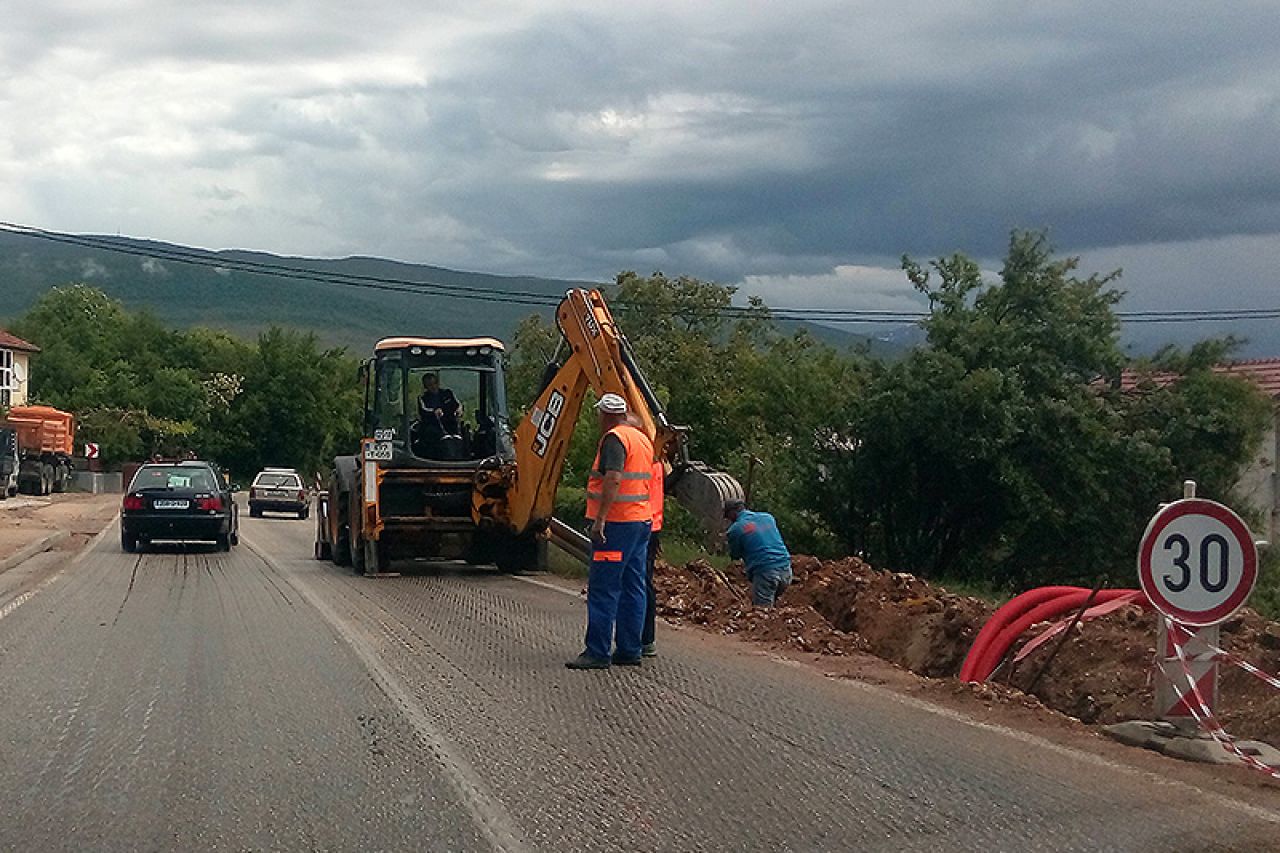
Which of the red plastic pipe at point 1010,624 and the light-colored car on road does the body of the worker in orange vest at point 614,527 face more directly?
the light-colored car on road

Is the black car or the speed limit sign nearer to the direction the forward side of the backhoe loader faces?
the black car

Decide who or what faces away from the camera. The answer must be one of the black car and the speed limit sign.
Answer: the black car

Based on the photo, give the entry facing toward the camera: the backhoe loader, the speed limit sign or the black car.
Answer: the speed limit sign

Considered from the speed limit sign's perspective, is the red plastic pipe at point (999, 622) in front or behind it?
behind

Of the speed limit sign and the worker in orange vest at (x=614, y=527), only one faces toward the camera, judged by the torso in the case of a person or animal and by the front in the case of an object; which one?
the speed limit sign

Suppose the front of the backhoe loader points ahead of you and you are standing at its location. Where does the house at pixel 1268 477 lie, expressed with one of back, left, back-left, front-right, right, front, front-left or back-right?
front-right

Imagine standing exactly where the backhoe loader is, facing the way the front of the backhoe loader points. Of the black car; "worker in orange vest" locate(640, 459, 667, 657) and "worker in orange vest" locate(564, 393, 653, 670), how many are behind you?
2

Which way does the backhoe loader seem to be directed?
away from the camera

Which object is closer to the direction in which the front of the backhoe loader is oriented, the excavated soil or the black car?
the black car

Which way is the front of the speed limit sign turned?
toward the camera

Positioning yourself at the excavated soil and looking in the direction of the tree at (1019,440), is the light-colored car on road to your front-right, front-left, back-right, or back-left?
front-left

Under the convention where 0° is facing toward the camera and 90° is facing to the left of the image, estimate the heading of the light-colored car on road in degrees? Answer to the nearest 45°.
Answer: approximately 180°

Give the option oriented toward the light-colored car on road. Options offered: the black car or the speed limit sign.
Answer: the black car

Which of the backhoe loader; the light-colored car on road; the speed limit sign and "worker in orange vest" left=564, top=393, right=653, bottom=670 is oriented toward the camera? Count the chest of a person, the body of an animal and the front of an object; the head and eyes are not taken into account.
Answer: the speed limit sign

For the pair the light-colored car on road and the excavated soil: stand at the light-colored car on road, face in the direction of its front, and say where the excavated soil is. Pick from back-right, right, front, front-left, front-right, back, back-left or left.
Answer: back

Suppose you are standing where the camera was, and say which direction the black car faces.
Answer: facing away from the viewer
